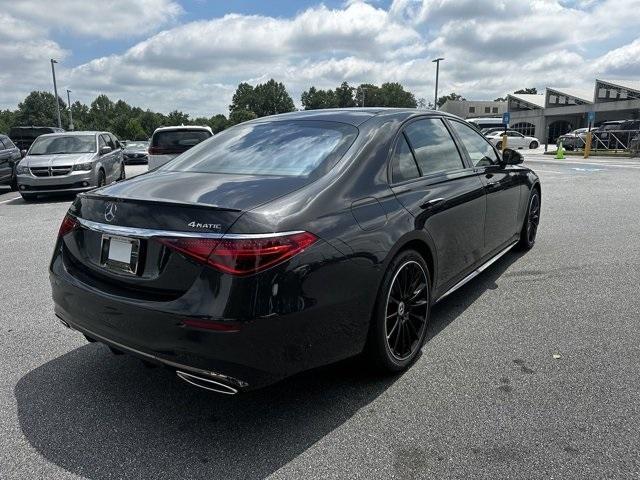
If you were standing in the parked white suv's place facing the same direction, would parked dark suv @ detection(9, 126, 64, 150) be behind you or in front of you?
in front

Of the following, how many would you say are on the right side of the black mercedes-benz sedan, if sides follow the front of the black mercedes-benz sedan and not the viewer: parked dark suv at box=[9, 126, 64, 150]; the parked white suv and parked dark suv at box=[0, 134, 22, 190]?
0

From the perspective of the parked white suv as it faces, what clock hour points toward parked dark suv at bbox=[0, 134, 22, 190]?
The parked dark suv is roughly at 10 o'clock from the parked white suv.

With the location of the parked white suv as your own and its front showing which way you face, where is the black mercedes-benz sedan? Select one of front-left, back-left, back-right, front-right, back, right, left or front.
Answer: back

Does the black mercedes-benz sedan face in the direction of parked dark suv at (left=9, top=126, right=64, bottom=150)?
no

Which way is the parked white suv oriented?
away from the camera

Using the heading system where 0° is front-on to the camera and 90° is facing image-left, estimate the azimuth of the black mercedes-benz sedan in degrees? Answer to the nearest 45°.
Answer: approximately 225°

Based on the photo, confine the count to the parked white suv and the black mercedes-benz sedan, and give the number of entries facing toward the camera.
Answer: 0

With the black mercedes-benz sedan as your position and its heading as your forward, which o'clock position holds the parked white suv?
The parked white suv is roughly at 10 o'clock from the black mercedes-benz sedan.

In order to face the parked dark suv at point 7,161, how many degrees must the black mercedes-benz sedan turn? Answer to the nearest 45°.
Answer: approximately 90° to its left

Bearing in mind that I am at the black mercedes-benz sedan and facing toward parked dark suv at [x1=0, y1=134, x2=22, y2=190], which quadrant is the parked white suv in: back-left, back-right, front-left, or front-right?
front-right
